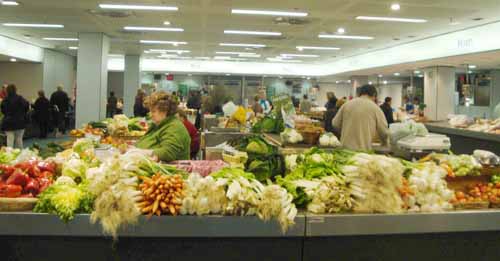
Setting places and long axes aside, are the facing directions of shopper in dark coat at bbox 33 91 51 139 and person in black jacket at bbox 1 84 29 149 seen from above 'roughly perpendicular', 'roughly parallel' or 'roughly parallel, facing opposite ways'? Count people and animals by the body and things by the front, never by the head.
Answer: roughly parallel

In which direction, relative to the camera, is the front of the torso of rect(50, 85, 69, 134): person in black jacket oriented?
away from the camera

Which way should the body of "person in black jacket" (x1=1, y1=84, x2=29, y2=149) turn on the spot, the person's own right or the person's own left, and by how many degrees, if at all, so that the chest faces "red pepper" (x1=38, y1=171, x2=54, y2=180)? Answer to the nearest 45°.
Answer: approximately 180°

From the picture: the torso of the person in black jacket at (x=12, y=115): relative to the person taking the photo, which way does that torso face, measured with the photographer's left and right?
facing away from the viewer

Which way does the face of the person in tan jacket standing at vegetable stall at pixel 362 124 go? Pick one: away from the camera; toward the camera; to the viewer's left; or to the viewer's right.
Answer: away from the camera

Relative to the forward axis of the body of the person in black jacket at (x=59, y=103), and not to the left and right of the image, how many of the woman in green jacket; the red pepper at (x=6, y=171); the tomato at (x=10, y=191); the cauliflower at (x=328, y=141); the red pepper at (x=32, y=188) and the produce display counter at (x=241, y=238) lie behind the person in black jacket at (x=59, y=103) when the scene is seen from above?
6

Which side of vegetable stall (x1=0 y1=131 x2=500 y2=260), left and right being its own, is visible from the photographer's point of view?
front

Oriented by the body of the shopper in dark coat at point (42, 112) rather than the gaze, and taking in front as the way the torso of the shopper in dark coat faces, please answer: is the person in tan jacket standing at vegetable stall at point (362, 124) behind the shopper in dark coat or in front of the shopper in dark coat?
behind

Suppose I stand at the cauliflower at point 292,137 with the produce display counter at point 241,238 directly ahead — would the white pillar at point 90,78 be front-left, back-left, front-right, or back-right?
back-right
